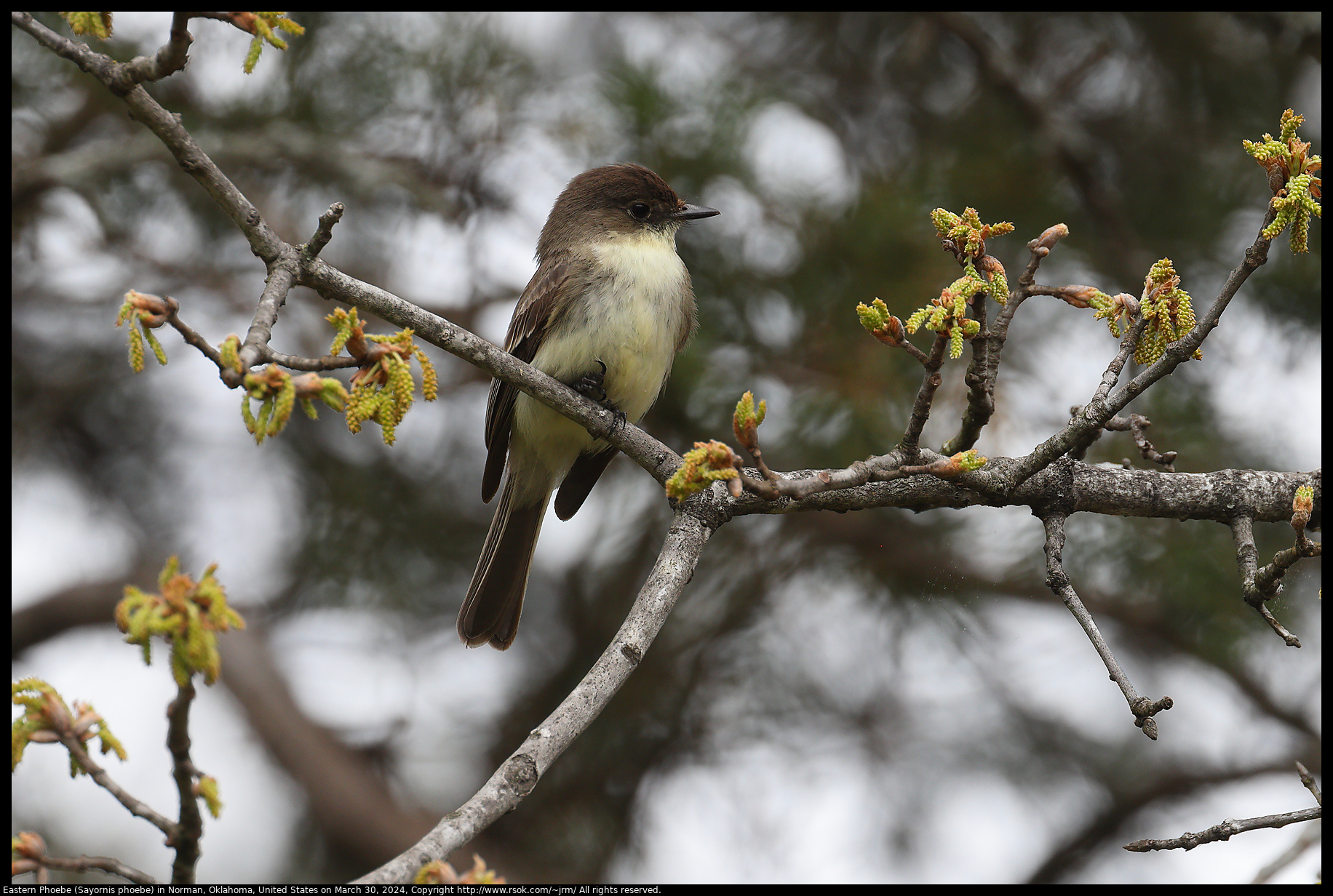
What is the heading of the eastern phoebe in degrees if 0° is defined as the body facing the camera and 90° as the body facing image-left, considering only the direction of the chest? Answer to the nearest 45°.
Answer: approximately 315°
